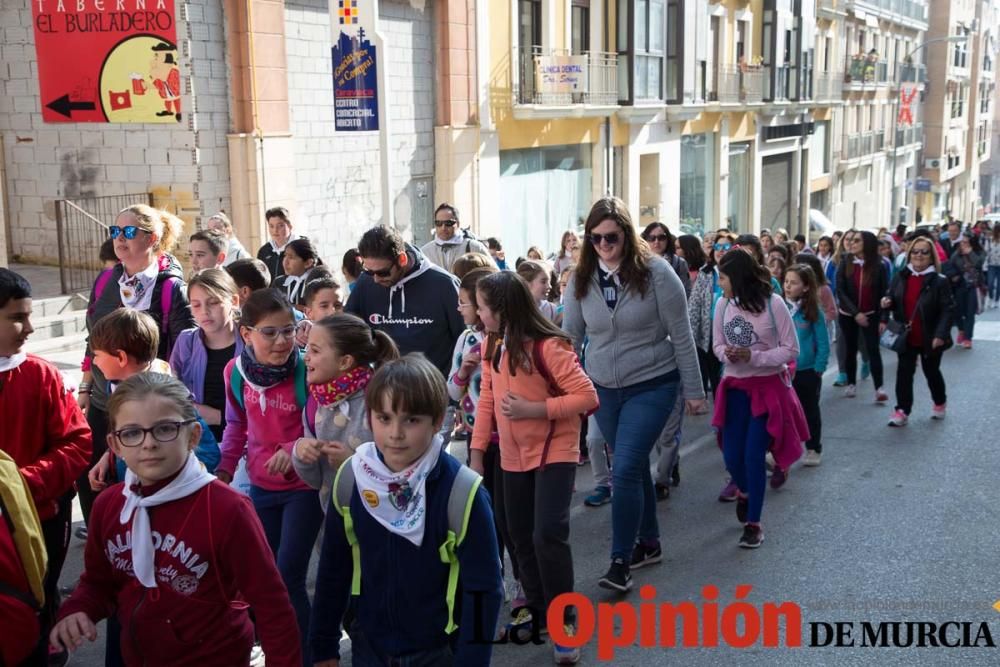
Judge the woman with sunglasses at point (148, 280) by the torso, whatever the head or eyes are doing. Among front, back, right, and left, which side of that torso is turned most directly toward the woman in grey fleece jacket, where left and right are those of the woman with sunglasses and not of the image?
left

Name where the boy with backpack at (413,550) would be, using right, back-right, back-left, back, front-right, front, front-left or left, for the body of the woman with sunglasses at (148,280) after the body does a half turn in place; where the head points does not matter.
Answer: back-right

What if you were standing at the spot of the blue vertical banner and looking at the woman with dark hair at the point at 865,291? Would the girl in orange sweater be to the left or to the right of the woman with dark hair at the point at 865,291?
right

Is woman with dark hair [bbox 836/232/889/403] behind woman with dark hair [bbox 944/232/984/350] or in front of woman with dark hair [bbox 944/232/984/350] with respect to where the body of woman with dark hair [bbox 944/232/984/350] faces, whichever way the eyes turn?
in front

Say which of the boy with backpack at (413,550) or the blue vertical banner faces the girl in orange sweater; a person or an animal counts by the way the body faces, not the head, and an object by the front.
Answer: the blue vertical banner

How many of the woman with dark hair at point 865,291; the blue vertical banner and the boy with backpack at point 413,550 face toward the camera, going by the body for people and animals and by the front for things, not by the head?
3

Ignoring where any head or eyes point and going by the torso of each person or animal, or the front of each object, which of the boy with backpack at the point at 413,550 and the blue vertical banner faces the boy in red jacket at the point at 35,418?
the blue vertical banner

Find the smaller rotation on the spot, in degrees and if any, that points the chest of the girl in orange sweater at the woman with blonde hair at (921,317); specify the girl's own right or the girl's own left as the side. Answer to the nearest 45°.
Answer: approximately 180°

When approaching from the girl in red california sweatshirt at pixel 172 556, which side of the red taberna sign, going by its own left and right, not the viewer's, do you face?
front

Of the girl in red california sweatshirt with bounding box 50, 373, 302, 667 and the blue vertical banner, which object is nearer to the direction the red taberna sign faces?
the girl in red california sweatshirt

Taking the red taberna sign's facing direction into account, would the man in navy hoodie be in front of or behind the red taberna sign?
in front

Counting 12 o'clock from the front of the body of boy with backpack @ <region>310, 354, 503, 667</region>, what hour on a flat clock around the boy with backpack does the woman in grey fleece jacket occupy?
The woman in grey fleece jacket is roughly at 7 o'clock from the boy with backpack.

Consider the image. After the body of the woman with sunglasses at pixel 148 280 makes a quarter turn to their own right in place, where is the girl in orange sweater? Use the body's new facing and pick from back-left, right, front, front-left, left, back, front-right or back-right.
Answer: back

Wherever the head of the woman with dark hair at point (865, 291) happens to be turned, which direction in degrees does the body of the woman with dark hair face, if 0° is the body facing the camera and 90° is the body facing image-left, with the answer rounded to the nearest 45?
approximately 0°
